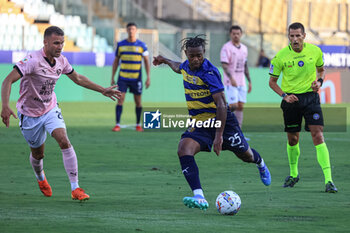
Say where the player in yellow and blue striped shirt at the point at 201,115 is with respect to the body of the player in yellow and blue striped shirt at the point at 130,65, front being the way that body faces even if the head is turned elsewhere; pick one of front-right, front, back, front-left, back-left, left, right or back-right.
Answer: front

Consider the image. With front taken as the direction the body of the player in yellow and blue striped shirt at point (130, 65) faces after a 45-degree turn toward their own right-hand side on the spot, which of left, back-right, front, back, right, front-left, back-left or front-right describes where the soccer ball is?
front-left

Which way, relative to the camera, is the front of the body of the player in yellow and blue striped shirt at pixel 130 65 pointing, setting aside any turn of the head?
toward the camera
